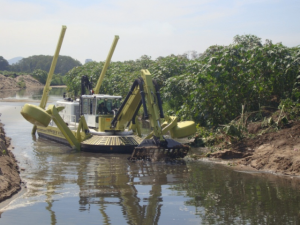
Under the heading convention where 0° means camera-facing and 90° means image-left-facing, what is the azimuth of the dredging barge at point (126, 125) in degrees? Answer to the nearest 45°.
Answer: approximately 315°
